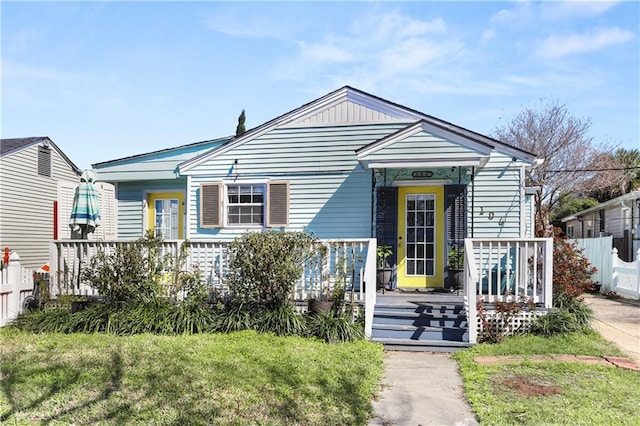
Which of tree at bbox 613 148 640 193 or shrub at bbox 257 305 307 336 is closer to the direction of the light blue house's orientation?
the shrub

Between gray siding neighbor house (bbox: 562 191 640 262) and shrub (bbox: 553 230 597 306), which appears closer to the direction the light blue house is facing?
the shrub

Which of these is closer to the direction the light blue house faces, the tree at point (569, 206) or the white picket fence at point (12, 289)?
the white picket fence

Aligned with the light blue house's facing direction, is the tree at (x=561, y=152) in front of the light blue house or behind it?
behind

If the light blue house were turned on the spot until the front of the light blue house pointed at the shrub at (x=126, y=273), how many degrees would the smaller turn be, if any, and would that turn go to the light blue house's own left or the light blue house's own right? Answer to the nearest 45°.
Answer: approximately 45° to the light blue house's own right

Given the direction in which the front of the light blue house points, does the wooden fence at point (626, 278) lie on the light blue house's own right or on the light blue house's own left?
on the light blue house's own left

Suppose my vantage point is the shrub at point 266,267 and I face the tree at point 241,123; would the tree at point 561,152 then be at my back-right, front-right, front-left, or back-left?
front-right

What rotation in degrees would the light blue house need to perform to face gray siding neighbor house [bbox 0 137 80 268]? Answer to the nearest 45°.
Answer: approximately 135° to its right

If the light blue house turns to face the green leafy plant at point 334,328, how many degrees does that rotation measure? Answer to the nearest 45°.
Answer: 0° — it already faces it

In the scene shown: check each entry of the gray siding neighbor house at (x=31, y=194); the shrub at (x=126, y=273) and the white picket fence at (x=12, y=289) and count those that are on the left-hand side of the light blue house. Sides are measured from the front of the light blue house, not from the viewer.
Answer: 0

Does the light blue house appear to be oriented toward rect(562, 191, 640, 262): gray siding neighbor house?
no

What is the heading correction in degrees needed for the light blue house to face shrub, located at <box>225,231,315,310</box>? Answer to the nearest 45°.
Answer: approximately 45° to its right

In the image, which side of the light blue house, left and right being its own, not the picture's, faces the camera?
front

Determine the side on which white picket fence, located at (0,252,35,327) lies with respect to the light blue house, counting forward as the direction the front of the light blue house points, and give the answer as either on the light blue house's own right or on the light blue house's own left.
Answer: on the light blue house's own right
